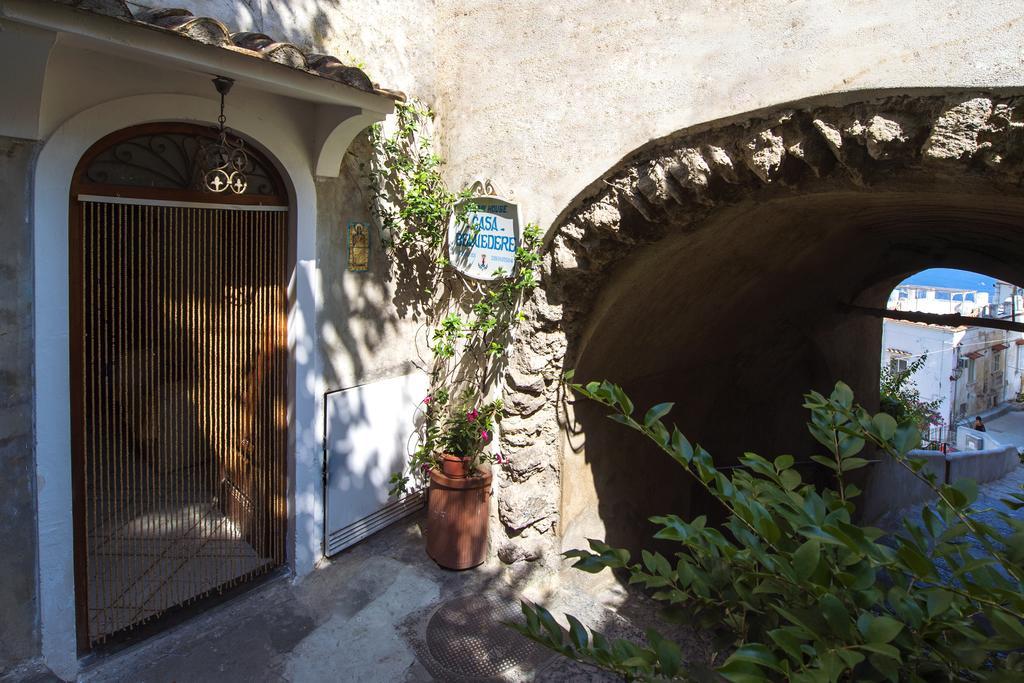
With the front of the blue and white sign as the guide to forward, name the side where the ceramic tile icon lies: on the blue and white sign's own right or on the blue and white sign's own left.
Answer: on the blue and white sign's own right

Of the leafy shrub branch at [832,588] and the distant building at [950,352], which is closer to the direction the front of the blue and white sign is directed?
the leafy shrub branch

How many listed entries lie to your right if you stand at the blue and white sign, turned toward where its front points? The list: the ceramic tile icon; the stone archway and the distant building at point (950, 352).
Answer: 1

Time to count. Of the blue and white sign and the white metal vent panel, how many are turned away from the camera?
0

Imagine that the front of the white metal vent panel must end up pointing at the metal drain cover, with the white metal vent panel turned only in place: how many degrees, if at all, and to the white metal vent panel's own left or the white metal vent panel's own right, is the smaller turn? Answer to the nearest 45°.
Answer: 0° — it already faces it

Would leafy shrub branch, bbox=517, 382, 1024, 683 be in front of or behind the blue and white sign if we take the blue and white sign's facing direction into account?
in front

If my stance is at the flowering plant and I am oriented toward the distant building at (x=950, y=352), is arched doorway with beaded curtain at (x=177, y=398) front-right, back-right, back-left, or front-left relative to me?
back-left

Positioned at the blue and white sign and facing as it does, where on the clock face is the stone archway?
The stone archway is roughly at 9 o'clock from the blue and white sign.

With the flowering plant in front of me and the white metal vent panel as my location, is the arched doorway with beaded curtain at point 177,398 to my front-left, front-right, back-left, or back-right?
back-right

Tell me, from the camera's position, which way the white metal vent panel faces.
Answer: facing the viewer and to the right of the viewer

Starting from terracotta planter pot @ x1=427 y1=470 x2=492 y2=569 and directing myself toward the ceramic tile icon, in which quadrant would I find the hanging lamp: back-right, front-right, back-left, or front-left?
front-left

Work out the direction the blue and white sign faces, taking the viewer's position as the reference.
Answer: facing the viewer

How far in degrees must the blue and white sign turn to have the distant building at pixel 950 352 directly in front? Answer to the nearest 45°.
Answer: approximately 135° to its left
